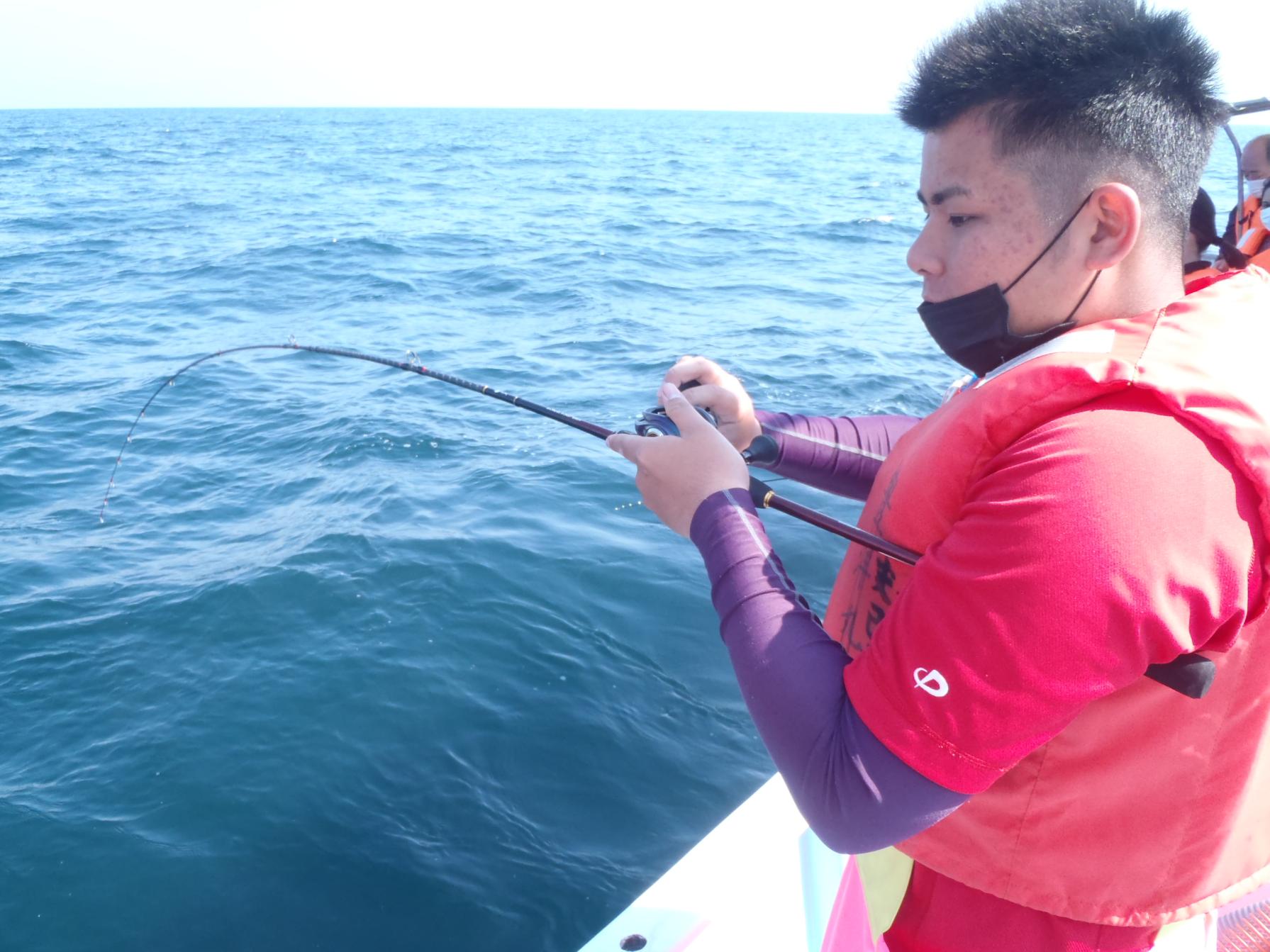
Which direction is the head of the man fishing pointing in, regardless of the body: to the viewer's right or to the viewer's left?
to the viewer's left

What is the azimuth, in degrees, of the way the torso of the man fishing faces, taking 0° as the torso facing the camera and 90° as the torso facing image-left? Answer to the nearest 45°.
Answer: approximately 90°

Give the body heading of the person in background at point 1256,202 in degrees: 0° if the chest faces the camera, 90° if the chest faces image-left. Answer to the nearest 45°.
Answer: approximately 45°

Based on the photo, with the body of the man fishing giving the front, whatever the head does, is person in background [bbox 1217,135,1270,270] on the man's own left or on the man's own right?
on the man's own right

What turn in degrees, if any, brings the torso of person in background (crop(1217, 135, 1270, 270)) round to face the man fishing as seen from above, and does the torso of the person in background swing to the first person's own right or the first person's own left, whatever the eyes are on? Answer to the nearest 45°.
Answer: approximately 45° to the first person's own left
